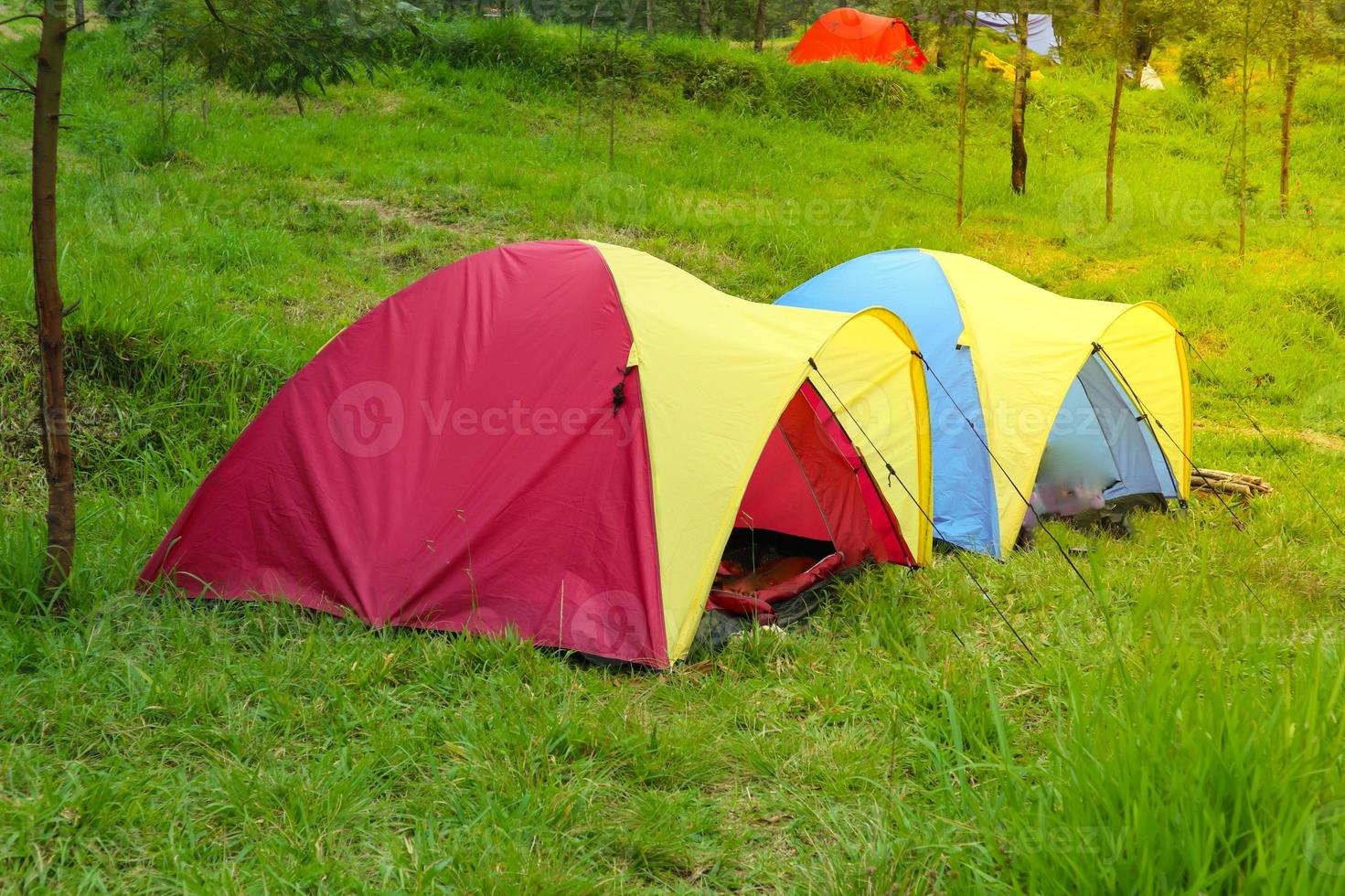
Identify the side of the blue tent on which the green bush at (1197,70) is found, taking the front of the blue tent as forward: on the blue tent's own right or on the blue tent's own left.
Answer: on the blue tent's own left

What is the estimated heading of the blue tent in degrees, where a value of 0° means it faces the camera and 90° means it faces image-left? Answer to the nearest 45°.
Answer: approximately 315°
